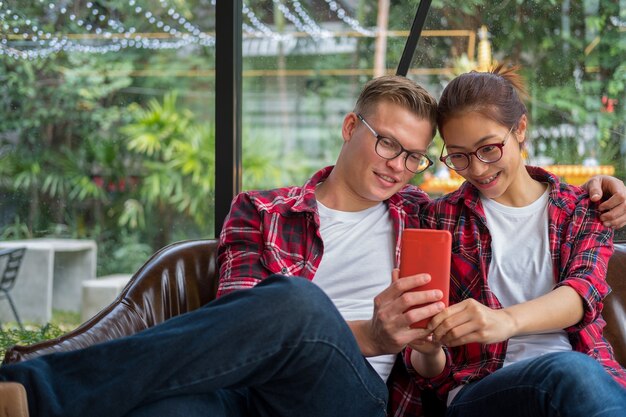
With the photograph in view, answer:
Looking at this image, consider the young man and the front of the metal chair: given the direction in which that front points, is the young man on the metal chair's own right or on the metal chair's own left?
on the metal chair's own left

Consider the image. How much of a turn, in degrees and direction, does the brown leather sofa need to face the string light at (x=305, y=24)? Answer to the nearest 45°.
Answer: approximately 180°

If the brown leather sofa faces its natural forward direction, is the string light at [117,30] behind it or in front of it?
behind

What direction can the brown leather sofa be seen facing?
toward the camera

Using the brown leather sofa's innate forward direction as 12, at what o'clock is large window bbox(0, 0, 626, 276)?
The large window is roughly at 6 o'clock from the brown leather sofa.
